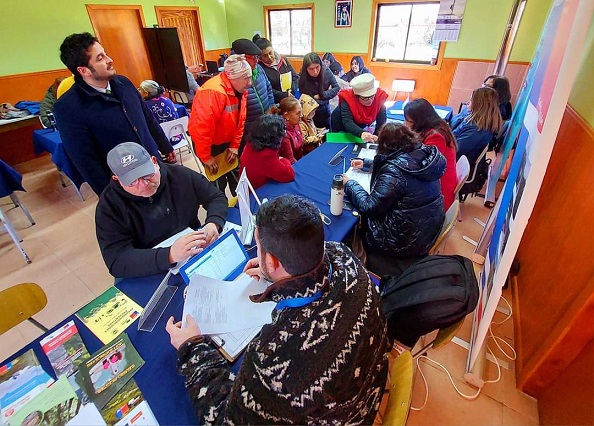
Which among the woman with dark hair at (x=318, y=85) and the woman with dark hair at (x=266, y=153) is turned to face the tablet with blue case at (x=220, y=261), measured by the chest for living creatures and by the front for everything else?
the woman with dark hair at (x=318, y=85)

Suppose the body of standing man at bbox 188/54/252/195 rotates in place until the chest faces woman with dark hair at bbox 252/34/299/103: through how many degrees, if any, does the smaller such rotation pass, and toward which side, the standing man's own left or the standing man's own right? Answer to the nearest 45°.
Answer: approximately 90° to the standing man's own left

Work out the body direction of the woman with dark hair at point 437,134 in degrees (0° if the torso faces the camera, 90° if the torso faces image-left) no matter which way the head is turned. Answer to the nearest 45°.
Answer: approximately 90°

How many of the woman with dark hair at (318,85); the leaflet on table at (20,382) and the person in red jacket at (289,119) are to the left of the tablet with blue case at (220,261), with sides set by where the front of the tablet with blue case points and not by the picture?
2

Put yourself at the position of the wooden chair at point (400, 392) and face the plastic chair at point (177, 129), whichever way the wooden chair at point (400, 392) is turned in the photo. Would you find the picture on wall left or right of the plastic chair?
right

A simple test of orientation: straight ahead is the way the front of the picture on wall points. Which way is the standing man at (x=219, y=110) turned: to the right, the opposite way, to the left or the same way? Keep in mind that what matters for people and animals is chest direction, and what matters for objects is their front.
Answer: to the left

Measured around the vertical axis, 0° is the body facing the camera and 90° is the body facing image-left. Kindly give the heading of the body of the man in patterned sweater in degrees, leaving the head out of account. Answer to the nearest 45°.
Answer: approximately 135°

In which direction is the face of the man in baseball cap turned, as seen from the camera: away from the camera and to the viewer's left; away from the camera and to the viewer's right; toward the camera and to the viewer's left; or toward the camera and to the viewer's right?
toward the camera and to the viewer's right

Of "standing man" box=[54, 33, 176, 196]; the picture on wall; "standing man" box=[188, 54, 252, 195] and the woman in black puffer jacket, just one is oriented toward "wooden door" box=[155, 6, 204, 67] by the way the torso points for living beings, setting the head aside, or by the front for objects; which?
the woman in black puffer jacket

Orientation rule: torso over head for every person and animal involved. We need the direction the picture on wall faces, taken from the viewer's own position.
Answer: facing the viewer

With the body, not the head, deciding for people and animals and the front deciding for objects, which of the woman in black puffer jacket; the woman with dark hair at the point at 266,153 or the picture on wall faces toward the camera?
the picture on wall

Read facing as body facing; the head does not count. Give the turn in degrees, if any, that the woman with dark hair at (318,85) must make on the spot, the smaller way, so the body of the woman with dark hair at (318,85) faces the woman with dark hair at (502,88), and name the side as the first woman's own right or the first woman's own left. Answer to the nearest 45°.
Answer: approximately 90° to the first woman's own left

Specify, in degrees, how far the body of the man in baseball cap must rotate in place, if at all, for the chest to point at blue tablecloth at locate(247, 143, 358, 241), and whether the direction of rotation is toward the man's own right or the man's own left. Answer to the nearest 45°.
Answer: approximately 45° to the man's own left

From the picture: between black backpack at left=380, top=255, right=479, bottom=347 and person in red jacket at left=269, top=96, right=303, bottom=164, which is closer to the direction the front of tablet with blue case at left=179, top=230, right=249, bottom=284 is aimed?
the black backpack

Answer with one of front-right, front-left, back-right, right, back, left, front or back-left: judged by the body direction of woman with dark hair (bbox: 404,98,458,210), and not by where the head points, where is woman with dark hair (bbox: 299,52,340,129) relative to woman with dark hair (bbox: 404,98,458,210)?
front-right
